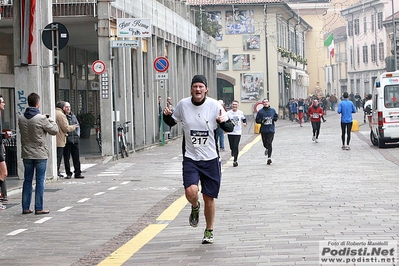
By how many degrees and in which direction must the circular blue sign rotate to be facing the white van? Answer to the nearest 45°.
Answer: approximately 90° to its left

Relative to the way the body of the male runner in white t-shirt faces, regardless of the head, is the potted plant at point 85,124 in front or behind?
behind

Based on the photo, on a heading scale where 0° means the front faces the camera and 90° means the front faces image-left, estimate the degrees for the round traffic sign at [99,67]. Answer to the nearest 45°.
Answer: approximately 0°

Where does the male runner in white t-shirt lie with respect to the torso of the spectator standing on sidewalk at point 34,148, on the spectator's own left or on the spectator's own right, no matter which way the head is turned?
on the spectator's own right
